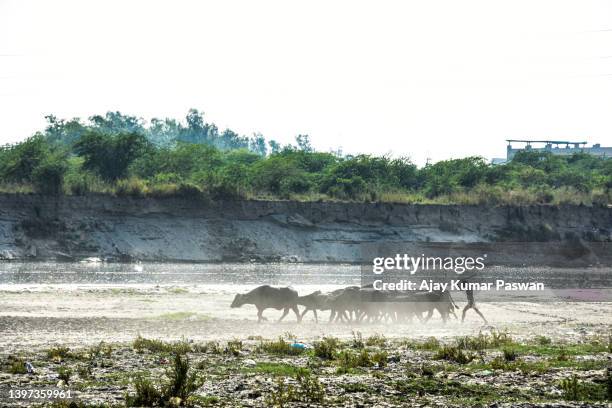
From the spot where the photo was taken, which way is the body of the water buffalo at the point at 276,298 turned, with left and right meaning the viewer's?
facing to the left of the viewer

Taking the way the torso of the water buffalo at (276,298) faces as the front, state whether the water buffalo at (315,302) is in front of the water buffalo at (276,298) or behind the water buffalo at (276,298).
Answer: behind

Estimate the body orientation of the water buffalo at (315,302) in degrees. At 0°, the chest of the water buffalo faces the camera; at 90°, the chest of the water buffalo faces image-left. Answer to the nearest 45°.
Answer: approximately 90°

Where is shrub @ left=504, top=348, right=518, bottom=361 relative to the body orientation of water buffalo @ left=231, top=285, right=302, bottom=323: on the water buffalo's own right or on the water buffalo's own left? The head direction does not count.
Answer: on the water buffalo's own left

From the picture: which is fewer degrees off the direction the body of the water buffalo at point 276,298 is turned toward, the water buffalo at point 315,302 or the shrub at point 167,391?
the shrub

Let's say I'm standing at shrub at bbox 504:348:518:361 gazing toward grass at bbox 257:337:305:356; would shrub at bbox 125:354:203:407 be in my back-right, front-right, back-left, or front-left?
front-left

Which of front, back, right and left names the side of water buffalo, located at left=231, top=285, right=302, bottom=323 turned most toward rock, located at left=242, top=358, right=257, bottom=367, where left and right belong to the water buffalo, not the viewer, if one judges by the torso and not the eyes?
left

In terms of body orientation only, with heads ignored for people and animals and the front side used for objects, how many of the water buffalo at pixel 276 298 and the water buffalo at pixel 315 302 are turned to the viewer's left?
2

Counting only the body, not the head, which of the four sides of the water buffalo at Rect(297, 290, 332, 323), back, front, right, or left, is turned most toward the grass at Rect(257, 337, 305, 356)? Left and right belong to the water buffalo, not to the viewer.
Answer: left

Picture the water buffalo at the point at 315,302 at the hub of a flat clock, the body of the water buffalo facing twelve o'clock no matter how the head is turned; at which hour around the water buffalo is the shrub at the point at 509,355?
The shrub is roughly at 8 o'clock from the water buffalo.

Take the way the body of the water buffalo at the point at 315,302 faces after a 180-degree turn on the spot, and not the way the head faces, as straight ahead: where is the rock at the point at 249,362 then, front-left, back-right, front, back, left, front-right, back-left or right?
right

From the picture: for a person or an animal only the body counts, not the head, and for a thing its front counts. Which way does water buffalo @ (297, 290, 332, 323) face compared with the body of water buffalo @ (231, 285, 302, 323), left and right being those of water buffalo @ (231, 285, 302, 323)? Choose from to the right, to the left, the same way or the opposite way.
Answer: the same way
